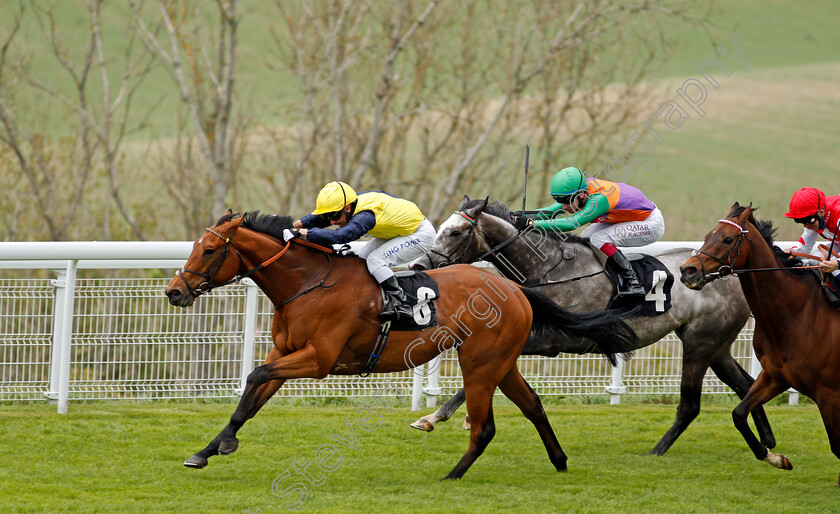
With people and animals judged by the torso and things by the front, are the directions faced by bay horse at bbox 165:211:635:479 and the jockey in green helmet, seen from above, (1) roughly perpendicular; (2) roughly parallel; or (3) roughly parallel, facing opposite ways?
roughly parallel

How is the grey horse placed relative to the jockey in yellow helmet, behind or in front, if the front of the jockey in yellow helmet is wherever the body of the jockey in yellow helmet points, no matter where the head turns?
behind

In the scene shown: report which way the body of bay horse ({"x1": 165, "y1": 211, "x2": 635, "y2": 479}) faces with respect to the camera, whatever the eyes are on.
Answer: to the viewer's left

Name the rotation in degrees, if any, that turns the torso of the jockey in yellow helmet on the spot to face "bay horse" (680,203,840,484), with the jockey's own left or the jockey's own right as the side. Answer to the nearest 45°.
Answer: approximately 180°

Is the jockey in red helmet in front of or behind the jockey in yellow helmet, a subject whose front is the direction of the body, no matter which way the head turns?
behind

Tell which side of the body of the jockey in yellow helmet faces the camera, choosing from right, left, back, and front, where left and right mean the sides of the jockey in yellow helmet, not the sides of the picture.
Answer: left

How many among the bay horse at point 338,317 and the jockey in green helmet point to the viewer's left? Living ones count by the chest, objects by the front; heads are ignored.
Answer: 2

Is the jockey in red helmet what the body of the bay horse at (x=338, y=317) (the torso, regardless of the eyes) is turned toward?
no

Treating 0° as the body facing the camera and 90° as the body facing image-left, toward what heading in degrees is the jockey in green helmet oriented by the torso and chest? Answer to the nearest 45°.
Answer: approximately 90°

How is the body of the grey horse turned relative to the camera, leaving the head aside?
to the viewer's left

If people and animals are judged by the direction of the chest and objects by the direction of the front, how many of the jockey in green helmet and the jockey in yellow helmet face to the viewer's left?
2

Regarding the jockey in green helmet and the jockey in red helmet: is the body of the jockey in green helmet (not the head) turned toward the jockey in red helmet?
no

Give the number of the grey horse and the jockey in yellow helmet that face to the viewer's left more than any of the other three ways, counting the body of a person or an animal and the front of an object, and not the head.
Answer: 2

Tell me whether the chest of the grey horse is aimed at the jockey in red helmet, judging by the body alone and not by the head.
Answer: no

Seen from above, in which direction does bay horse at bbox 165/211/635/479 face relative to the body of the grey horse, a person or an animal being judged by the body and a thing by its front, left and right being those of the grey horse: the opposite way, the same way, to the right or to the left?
the same way

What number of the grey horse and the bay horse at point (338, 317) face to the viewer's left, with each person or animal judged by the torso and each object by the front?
2

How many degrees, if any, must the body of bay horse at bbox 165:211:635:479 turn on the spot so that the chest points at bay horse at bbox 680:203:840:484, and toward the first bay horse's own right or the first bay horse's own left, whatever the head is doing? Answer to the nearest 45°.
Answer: approximately 180°
